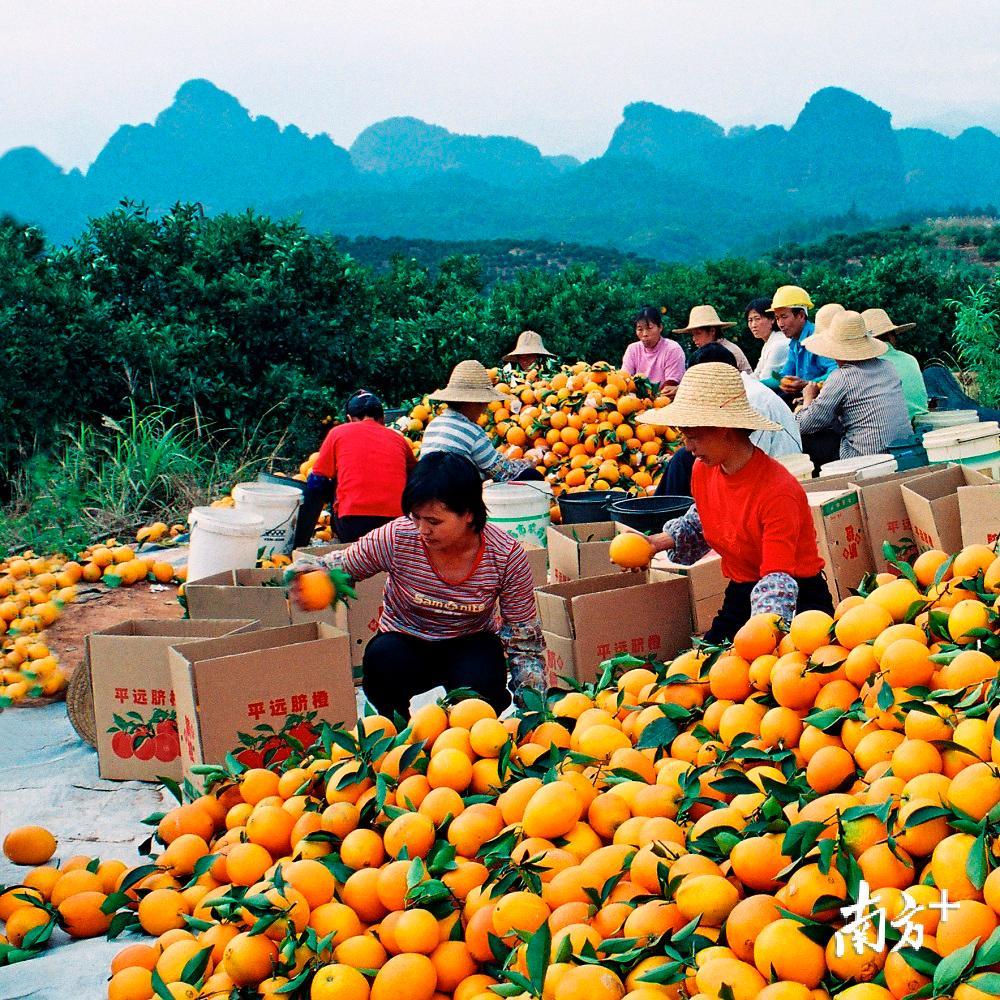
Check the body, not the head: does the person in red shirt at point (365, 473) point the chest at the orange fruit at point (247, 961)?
no

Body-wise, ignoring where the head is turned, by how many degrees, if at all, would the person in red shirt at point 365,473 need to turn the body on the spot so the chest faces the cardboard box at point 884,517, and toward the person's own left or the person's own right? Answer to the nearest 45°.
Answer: approximately 135° to the person's own right

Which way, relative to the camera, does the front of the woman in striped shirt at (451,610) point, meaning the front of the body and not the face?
toward the camera

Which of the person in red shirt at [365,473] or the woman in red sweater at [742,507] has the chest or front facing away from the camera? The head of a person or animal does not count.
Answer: the person in red shirt at [365,473]

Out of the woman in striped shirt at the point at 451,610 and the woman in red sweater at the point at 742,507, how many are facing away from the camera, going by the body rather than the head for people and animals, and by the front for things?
0

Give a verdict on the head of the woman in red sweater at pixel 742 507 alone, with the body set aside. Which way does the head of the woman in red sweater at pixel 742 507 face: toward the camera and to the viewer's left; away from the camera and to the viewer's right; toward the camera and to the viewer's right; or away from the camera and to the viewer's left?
toward the camera and to the viewer's left

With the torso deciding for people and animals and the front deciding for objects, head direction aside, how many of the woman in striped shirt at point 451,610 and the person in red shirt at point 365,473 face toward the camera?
1

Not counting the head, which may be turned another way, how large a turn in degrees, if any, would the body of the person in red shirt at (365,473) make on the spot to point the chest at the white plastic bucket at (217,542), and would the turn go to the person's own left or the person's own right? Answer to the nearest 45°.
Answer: approximately 135° to the person's own left

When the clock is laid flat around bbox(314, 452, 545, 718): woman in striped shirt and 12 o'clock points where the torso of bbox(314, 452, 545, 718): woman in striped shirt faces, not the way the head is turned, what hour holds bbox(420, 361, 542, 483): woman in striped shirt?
bbox(420, 361, 542, 483): woman in striped shirt is roughly at 6 o'clock from bbox(314, 452, 545, 718): woman in striped shirt.

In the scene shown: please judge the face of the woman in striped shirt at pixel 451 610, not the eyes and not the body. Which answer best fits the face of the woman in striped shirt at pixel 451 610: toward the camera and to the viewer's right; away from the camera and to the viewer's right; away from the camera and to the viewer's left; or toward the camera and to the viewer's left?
toward the camera and to the viewer's left

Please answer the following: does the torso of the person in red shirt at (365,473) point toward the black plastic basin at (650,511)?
no

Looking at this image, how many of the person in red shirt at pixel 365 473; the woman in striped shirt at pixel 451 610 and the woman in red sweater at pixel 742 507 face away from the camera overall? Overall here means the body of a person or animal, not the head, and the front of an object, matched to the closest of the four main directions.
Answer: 1

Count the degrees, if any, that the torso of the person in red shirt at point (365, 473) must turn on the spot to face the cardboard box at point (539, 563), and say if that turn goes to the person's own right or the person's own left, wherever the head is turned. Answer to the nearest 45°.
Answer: approximately 135° to the person's own right

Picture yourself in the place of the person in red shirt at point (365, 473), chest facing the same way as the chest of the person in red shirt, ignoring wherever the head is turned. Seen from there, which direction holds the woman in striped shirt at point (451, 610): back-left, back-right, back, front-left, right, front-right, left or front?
back

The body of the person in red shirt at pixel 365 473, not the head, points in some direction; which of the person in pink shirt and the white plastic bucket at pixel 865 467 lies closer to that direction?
the person in pink shirt

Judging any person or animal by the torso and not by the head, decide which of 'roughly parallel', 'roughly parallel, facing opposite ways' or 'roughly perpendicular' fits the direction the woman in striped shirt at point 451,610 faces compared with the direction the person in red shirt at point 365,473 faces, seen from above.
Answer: roughly parallel, facing opposite ways

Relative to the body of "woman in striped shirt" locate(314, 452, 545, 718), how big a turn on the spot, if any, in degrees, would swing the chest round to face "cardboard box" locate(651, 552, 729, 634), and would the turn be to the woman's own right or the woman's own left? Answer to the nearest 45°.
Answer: approximately 90° to the woman's own left

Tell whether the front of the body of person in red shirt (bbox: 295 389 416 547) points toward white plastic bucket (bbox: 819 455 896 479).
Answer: no

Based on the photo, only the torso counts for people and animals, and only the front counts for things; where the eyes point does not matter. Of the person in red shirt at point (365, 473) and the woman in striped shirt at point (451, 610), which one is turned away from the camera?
the person in red shirt

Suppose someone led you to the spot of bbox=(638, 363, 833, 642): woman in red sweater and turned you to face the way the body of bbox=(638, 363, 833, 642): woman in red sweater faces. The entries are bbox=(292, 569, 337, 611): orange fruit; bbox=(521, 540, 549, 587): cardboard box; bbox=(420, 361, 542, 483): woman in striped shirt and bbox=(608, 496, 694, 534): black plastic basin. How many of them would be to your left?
0
